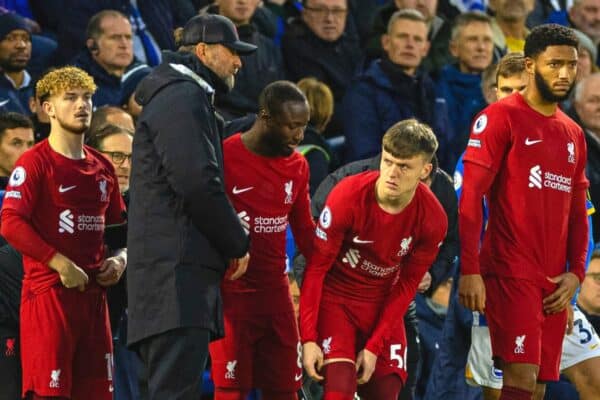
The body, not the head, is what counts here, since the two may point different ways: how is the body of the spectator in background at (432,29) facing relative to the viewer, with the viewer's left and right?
facing the viewer

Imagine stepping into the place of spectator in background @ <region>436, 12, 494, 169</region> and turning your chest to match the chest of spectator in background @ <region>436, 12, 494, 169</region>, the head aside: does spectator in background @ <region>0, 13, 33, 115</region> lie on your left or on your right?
on your right

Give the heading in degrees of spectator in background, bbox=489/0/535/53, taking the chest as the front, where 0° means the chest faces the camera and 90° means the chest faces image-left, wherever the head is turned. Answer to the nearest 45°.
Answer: approximately 0°

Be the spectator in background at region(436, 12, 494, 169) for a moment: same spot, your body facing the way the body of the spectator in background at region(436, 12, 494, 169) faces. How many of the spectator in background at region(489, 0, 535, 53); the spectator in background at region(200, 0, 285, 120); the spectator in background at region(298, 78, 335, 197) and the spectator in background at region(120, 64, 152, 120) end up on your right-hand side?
3

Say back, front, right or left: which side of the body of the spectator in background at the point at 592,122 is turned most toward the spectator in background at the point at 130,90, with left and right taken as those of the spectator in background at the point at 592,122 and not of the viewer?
right

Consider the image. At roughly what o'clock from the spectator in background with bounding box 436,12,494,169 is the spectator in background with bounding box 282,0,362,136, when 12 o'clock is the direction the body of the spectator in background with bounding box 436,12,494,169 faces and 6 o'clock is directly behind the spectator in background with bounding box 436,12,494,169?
the spectator in background with bounding box 282,0,362,136 is roughly at 4 o'clock from the spectator in background with bounding box 436,12,494,169.

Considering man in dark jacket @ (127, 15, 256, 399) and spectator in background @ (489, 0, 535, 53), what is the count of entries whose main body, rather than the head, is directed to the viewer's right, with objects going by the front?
1

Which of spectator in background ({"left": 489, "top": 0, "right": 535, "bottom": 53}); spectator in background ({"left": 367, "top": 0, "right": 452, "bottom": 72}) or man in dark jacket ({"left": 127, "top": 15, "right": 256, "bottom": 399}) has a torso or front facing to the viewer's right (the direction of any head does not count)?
the man in dark jacket

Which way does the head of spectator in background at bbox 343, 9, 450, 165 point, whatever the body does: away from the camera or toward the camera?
toward the camera

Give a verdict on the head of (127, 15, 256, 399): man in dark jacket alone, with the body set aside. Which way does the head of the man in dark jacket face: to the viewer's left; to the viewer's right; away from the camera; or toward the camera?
to the viewer's right

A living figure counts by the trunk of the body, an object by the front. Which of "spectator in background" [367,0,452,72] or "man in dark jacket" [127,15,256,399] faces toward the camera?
the spectator in background

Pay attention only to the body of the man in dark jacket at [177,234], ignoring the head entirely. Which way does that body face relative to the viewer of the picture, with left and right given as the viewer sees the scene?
facing to the right of the viewer

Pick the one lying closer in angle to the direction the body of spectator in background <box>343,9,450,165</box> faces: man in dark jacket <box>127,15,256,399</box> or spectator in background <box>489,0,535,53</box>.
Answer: the man in dark jacket

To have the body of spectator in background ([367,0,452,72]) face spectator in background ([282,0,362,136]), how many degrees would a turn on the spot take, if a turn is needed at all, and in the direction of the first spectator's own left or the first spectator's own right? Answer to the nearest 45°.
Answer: approximately 45° to the first spectator's own right

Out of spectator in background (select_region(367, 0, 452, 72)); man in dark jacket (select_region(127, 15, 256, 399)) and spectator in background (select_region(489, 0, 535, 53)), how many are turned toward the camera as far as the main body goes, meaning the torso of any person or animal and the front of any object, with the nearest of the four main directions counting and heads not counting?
2

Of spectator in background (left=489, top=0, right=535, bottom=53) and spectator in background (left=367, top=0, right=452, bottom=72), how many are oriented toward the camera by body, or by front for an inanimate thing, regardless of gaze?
2

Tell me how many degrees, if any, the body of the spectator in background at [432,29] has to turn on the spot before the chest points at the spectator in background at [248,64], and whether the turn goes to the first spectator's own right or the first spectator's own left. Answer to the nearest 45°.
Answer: approximately 45° to the first spectator's own right

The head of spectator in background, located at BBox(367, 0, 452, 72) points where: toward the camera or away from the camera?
toward the camera

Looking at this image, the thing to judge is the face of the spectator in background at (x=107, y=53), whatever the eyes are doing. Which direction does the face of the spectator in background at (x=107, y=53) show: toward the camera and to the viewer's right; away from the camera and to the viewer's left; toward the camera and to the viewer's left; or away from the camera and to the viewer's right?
toward the camera and to the viewer's right
